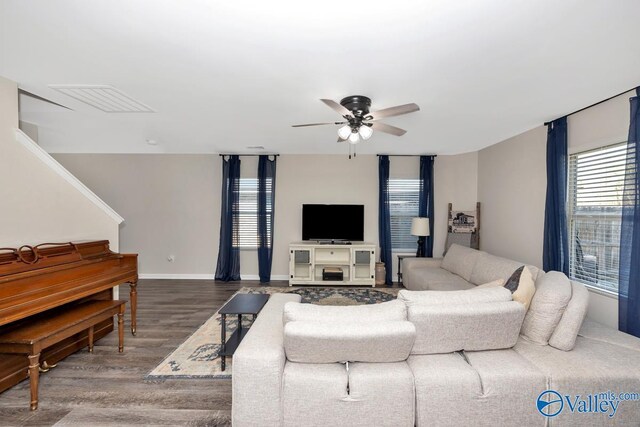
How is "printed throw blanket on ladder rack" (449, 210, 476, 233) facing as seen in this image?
toward the camera

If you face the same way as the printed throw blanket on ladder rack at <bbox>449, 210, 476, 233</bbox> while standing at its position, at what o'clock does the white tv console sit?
The white tv console is roughly at 2 o'clock from the printed throw blanket on ladder rack.

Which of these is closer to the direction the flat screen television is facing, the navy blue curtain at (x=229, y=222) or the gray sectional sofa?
the gray sectional sofa

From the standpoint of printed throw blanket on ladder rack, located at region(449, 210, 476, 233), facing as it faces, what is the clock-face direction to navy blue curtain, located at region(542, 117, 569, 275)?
The navy blue curtain is roughly at 11 o'clock from the printed throw blanket on ladder rack.

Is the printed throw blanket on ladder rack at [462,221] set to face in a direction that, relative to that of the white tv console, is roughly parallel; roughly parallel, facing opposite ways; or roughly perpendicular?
roughly parallel

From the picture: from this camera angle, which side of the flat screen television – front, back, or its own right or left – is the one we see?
front

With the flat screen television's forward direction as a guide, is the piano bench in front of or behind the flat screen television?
in front

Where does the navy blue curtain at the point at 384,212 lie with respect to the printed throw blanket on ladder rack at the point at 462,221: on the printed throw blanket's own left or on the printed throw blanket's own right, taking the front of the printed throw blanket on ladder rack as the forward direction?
on the printed throw blanket's own right

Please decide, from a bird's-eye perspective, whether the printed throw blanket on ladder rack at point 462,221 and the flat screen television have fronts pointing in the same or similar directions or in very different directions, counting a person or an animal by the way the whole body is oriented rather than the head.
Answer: same or similar directions

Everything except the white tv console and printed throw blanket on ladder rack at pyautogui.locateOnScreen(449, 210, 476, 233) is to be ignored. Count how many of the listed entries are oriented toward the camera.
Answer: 2

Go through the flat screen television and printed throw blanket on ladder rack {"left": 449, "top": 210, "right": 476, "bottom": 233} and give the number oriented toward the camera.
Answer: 2

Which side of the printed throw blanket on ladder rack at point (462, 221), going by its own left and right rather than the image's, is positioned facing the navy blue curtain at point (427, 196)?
right

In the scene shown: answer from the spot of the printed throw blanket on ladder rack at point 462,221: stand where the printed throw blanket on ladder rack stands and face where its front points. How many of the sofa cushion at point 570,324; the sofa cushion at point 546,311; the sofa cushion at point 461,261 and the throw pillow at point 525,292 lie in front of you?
4

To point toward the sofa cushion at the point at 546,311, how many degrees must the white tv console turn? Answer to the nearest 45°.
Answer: approximately 45° to its left

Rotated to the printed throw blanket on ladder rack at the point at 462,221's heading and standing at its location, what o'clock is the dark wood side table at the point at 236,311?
The dark wood side table is roughly at 1 o'clock from the printed throw blanket on ladder rack.

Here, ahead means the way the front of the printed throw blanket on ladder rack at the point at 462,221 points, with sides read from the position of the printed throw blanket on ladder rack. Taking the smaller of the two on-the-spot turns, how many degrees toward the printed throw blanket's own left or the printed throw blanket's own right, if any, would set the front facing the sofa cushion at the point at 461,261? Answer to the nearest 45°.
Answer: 0° — it already faces it
